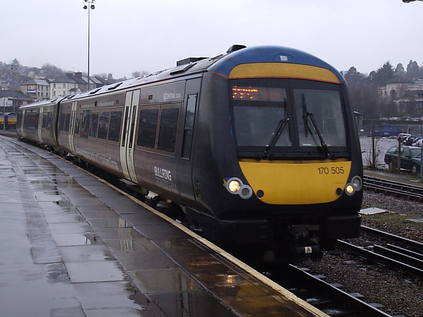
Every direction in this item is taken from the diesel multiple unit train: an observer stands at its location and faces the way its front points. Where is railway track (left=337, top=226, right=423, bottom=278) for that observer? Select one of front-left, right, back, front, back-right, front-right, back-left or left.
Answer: front

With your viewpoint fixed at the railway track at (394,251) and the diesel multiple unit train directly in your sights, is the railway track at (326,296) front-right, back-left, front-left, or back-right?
back-left

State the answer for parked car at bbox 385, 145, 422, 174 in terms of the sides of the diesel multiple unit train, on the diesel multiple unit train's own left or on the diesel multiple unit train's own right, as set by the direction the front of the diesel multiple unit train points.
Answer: on the diesel multiple unit train's own left

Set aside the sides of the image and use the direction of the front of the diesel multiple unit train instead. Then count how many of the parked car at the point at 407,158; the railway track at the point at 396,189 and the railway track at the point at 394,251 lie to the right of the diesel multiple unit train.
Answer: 0

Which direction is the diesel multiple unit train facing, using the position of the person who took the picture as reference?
facing the viewer and to the right of the viewer

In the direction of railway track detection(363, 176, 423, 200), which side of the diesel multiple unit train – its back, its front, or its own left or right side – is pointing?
left
